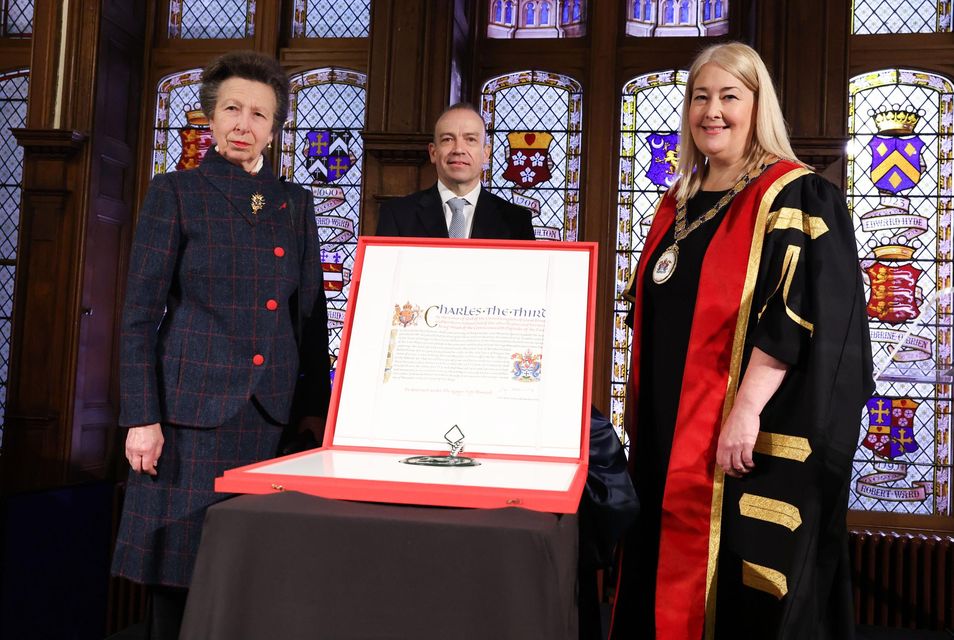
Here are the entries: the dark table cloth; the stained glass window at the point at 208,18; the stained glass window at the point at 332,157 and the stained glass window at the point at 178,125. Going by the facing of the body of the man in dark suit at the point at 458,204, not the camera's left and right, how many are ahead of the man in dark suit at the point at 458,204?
1

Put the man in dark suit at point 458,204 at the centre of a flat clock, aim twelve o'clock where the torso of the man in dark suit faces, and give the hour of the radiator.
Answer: The radiator is roughly at 8 o'clock from the man in dark suit.

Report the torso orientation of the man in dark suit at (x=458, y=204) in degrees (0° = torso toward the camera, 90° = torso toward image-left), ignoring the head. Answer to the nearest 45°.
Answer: approximately 0°

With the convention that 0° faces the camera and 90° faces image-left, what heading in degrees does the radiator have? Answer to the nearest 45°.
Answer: approximately 0°

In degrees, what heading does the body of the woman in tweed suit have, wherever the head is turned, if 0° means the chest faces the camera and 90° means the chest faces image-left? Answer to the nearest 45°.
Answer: approximately 315°

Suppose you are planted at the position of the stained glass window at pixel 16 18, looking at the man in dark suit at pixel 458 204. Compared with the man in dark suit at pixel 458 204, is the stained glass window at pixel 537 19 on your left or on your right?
left

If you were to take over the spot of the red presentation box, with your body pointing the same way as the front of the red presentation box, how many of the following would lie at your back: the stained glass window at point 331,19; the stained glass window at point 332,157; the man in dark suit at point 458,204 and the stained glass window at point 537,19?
4

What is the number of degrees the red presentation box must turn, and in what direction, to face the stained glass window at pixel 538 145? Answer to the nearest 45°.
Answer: approximately 180°

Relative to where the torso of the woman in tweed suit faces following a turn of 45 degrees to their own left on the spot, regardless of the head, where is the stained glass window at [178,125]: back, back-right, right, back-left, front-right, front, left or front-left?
left

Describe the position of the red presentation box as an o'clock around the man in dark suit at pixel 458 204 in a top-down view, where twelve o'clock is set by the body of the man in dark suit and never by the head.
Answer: The red presentation box is roughly at 12 o'clock from the man in dark suit.

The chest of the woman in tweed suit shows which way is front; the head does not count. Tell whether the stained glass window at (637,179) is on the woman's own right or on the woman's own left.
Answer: on the woman's own left

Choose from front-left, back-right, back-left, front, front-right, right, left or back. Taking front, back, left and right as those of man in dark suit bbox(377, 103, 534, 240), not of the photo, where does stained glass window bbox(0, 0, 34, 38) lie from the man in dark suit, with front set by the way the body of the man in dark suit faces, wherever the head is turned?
back-right
